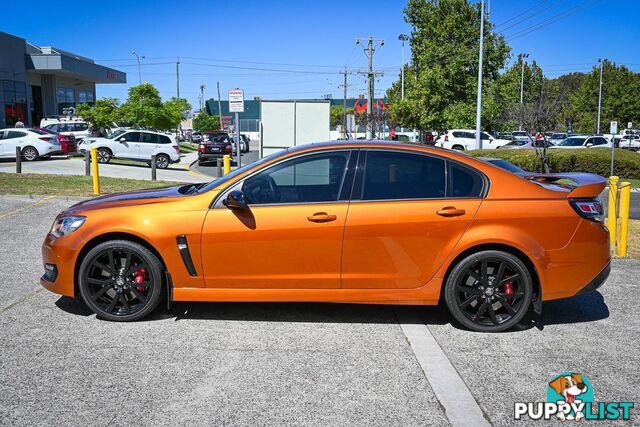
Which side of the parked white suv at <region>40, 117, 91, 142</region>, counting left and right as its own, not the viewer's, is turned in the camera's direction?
left

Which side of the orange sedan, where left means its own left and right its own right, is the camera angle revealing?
left

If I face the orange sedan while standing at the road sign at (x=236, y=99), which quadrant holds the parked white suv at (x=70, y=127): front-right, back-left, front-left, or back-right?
back-right

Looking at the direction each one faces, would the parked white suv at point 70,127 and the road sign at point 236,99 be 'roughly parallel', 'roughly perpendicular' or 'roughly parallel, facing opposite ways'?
roughly perpendicular

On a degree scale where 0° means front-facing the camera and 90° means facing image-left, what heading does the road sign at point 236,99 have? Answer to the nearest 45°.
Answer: approximately 0°

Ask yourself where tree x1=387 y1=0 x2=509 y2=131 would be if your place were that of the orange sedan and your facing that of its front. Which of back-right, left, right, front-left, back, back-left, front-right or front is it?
right

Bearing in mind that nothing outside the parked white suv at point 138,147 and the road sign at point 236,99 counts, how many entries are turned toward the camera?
1

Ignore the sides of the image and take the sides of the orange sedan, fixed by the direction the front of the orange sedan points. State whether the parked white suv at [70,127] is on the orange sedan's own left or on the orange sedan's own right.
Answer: on the orange sedan's own right

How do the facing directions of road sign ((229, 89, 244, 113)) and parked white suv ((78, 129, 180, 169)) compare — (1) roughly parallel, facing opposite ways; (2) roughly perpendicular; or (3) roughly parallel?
roughly perpendicular

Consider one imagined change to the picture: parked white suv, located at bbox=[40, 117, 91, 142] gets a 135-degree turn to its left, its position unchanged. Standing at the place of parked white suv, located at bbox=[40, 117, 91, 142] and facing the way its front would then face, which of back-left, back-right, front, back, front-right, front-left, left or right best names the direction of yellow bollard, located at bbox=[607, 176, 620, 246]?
front-right

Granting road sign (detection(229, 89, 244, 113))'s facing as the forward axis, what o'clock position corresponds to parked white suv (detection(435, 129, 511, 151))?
The parked white suv is roughly at 7 o'clock from the road sign.
